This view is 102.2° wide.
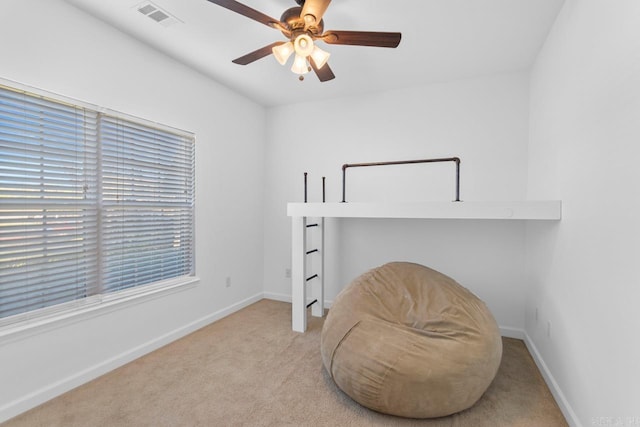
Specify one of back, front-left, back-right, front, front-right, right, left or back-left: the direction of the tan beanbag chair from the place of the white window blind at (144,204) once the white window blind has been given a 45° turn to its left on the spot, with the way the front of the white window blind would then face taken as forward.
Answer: front-right

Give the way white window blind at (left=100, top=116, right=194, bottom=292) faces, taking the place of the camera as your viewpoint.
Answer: facing the viewer and to the right of the viewer

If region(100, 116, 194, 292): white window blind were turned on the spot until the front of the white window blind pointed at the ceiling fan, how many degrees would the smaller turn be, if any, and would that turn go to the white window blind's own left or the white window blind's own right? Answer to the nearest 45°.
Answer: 0° — it already faces it

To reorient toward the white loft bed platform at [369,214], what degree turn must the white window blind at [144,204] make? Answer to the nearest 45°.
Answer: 0° — it already faces it
